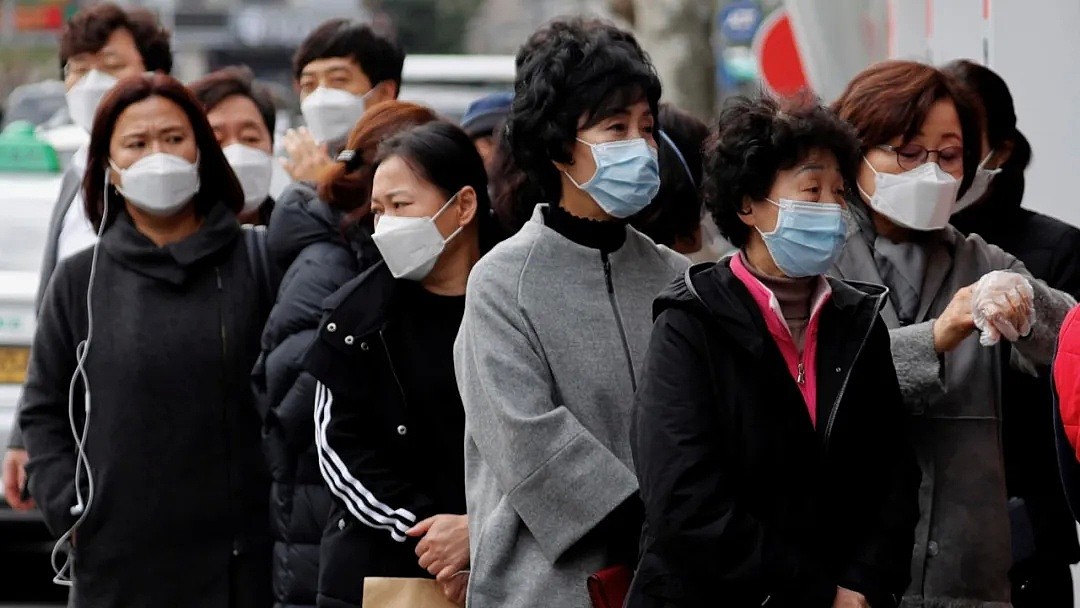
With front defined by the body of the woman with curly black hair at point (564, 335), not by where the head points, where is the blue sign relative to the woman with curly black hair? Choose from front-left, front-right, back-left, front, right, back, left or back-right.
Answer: back-left

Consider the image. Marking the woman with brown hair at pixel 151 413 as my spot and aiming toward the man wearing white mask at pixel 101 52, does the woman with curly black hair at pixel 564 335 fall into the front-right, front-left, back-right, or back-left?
back-right

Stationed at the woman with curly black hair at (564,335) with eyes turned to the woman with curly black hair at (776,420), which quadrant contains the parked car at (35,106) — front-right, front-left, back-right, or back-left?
back-left

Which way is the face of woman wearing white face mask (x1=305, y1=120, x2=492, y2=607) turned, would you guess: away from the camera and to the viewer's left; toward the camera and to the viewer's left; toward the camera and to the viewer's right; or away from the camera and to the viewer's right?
toward the camera and to the viewer's left
